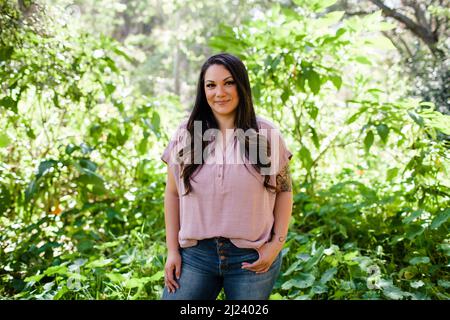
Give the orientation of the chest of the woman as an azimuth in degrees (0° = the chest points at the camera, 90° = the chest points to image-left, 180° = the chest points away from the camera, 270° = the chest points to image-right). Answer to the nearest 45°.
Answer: approximately 0°
